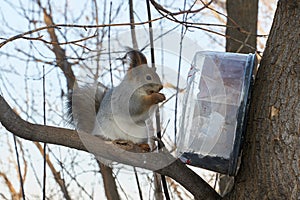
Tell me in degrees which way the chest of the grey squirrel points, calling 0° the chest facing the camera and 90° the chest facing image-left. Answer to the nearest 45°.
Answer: approximately 270°
